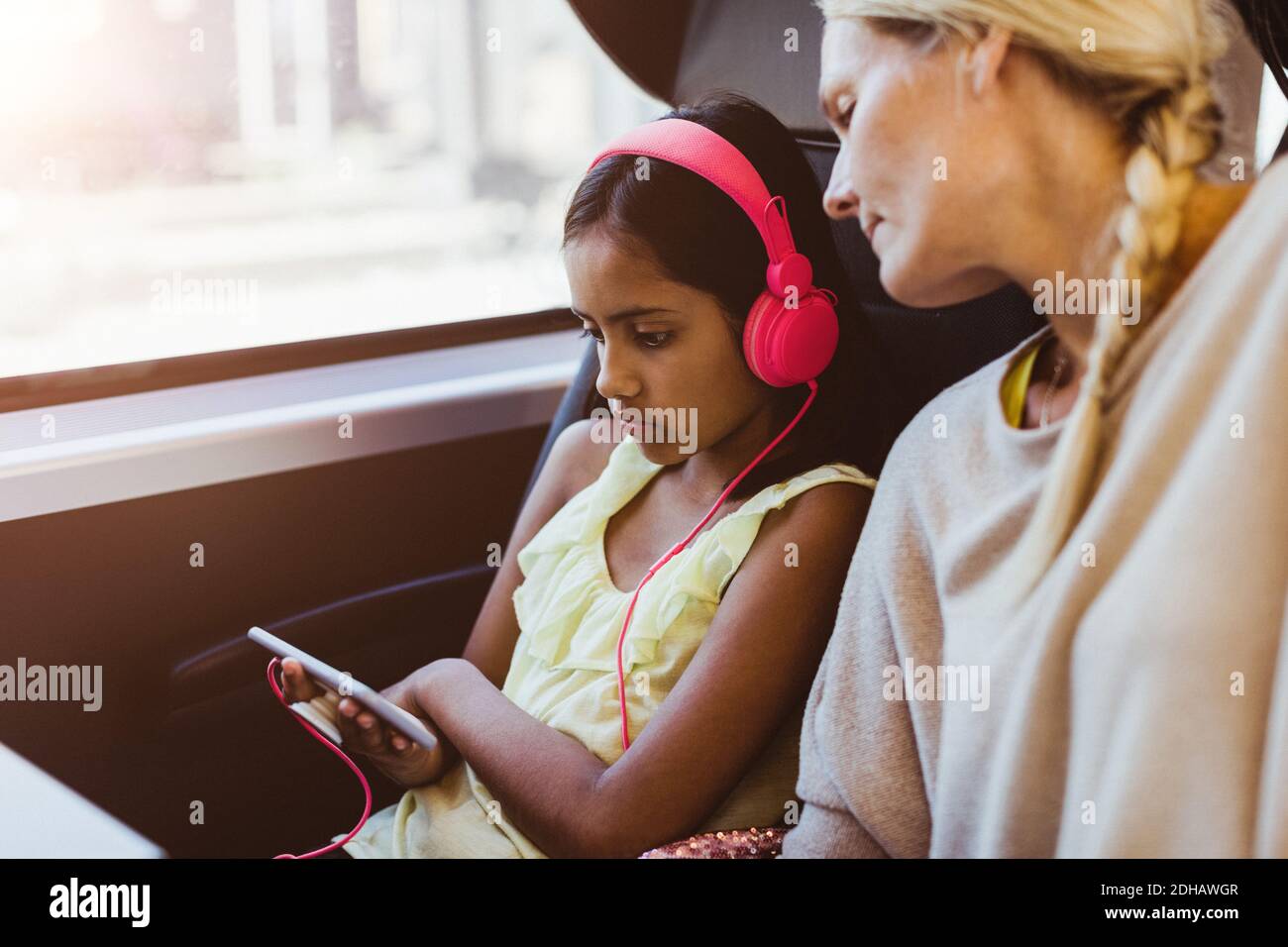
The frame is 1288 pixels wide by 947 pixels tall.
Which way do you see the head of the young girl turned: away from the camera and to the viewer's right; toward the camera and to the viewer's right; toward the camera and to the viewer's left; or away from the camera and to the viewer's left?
toward the camera and to the viewer's left

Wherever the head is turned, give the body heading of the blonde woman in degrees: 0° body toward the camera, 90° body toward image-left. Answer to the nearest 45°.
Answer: approximately 45°

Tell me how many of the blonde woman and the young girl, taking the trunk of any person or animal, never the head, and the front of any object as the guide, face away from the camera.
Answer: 0
